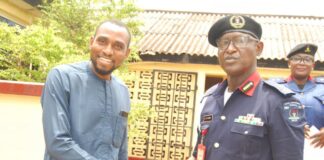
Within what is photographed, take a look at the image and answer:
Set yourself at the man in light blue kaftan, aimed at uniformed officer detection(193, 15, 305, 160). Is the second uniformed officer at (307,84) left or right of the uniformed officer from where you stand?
left

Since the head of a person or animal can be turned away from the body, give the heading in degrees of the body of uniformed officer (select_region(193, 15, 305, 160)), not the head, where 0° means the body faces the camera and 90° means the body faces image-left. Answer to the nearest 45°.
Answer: approximately 45°

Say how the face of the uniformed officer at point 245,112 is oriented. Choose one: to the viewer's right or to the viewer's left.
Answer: to the viewer's left

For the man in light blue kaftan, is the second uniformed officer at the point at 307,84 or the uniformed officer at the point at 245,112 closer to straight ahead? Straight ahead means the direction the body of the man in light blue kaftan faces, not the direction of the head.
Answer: the uniformed officer

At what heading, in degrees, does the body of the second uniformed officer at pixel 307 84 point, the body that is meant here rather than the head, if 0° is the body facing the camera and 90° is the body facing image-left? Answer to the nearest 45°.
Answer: approximately 0°

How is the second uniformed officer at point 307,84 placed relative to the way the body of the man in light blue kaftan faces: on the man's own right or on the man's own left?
on the man's own left
